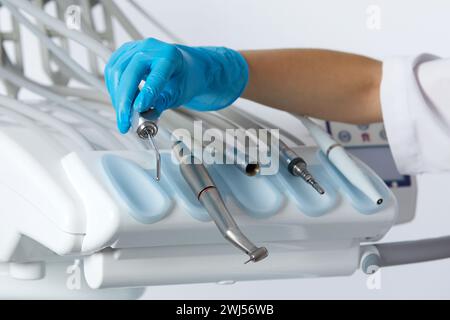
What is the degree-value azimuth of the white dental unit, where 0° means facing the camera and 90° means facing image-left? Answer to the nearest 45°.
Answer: approximately 315°

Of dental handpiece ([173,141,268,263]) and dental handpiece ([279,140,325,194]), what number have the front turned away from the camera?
0

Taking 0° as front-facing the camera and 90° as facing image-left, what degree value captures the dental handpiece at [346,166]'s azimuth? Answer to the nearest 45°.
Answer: approximately 315°

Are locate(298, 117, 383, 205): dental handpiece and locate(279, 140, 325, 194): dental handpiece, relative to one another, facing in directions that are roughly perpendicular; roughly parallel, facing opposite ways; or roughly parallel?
roughly parallel

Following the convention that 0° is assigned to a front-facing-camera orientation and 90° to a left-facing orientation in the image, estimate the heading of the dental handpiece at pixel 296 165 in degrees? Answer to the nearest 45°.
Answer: approximately 315°

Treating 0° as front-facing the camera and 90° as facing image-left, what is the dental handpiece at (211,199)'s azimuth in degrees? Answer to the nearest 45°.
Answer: approximately 315°

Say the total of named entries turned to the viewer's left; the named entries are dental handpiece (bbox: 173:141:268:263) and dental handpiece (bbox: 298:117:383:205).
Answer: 0

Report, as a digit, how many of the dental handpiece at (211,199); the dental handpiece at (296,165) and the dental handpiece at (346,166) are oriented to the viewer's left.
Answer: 0
